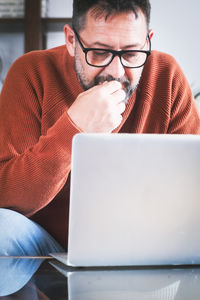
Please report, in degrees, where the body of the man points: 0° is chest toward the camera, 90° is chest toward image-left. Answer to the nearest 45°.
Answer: approximately 0°

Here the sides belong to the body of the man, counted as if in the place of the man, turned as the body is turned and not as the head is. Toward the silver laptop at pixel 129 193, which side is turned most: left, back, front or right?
front

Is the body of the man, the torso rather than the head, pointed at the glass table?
yes
